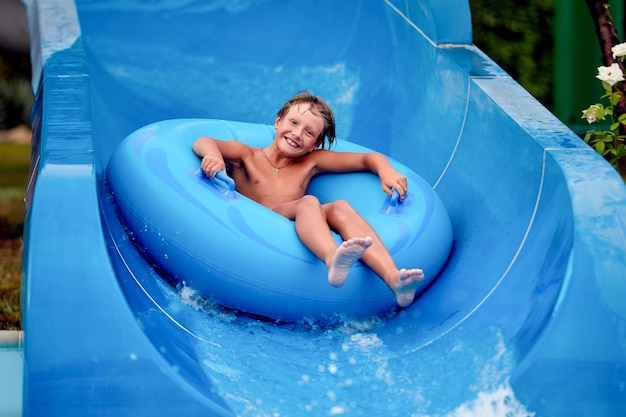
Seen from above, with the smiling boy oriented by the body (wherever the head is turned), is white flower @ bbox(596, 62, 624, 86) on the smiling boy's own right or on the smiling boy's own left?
on the smiling boy's own left

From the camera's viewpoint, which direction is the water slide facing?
toward the camera

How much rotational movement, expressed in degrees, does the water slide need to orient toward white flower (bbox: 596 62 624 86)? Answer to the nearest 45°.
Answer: approximately 135° to its left

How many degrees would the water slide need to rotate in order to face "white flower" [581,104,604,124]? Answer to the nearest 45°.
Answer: approximately 135° to its left

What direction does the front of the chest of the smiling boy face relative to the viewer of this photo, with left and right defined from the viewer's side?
facing the viewer
